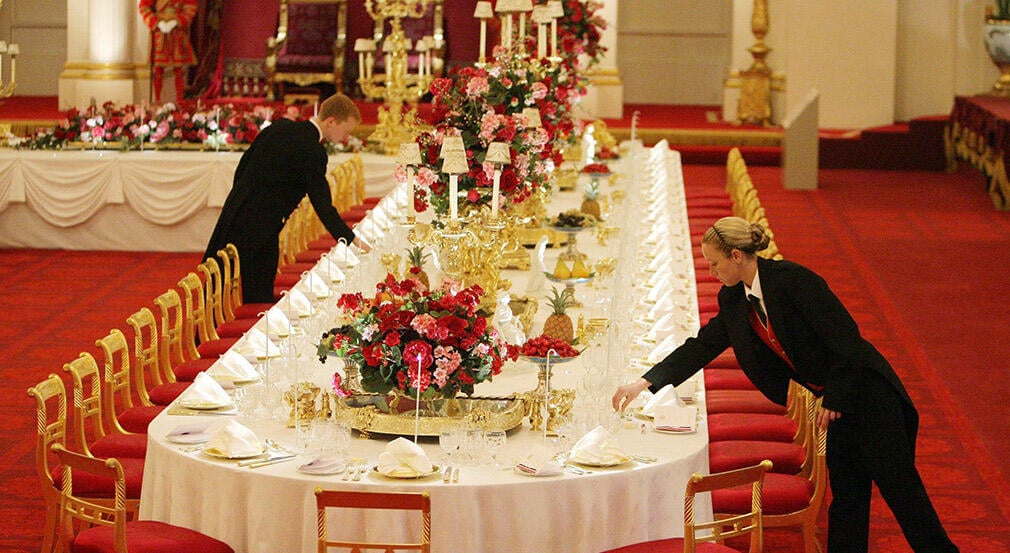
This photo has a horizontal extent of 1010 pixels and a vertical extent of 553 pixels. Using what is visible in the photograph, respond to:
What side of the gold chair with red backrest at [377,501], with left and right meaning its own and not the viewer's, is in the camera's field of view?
back

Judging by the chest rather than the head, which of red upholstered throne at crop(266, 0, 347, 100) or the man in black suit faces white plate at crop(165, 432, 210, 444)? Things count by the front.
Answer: the red upholstered throne

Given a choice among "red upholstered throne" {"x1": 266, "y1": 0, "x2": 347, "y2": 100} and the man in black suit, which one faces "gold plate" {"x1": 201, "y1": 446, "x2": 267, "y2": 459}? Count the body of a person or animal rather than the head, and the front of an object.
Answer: the red upholstered throne

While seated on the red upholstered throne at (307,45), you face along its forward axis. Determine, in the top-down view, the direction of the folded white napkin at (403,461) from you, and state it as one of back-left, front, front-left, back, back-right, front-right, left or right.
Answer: front

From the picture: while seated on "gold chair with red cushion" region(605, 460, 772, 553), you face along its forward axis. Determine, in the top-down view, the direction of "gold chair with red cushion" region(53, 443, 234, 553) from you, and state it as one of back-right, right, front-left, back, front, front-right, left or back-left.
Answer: front-left

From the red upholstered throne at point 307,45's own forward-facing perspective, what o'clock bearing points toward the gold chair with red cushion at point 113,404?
The gold chair with red cushion is roughly at 12 o'clock from the red upholstered throne.

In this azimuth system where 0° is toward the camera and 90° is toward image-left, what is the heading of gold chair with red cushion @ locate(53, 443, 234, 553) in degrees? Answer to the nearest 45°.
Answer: approximately 225°

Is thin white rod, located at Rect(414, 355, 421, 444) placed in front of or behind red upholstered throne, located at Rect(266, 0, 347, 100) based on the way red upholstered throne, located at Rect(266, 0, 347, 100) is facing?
in front

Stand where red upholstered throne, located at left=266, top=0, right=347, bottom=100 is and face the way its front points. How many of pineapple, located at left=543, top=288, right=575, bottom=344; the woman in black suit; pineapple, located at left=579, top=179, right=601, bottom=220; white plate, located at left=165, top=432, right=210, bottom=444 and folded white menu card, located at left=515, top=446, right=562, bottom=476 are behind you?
0

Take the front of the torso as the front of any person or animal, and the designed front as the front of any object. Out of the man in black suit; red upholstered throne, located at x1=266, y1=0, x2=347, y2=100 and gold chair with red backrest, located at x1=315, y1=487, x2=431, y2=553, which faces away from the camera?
the gold chair with red backrest

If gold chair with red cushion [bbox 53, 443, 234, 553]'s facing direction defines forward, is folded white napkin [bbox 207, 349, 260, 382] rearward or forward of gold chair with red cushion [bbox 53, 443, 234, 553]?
forward

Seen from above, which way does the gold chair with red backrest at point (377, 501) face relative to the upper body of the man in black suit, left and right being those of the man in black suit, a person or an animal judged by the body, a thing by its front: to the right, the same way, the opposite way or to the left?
to the left

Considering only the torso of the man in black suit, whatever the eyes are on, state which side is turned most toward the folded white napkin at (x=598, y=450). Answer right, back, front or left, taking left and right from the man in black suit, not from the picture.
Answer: right

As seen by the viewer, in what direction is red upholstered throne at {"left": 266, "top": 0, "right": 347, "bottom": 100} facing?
toward the camera

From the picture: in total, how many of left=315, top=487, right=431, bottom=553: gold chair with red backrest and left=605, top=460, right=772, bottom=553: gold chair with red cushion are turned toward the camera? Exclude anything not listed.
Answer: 0

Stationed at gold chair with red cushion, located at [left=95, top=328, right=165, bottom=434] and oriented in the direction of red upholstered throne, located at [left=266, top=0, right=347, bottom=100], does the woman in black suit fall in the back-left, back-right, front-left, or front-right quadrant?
back-right

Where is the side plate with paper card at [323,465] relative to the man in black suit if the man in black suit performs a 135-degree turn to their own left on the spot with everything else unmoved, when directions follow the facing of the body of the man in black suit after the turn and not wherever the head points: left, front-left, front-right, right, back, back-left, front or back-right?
back-left

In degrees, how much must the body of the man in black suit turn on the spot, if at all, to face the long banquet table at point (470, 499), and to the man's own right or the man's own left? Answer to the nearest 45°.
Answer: approximately 90° to the man's own right

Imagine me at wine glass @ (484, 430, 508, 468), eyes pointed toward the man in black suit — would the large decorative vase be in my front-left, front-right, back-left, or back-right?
front-right

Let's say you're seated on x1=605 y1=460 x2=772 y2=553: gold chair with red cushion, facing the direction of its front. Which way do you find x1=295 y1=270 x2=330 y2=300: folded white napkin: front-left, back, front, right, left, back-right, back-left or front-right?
front
